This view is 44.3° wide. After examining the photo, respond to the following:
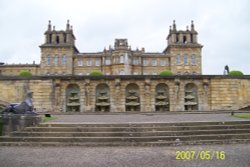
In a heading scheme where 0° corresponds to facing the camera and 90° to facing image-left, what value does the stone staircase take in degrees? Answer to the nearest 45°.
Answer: approximately 0°
